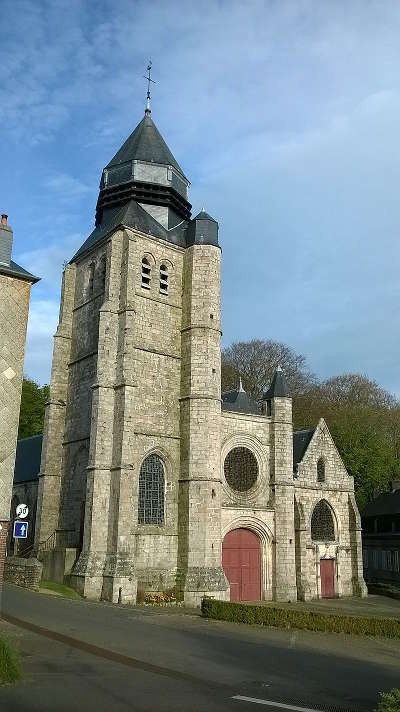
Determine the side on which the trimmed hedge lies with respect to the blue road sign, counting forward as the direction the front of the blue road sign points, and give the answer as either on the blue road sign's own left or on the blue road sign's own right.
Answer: on the blue road sign's own left

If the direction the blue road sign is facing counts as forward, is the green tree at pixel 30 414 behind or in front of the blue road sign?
behind

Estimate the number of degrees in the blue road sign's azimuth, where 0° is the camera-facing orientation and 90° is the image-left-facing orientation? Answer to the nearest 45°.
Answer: approximately 0°

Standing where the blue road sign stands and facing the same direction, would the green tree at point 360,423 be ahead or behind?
behind

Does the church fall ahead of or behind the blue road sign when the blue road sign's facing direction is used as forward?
behind

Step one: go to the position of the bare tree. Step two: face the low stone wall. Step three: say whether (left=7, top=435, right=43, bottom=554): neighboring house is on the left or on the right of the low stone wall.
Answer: right

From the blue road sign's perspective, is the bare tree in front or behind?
behind

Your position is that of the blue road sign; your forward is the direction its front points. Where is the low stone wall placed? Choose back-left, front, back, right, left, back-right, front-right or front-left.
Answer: front

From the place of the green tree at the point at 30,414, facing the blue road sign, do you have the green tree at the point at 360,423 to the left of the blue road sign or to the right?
left
